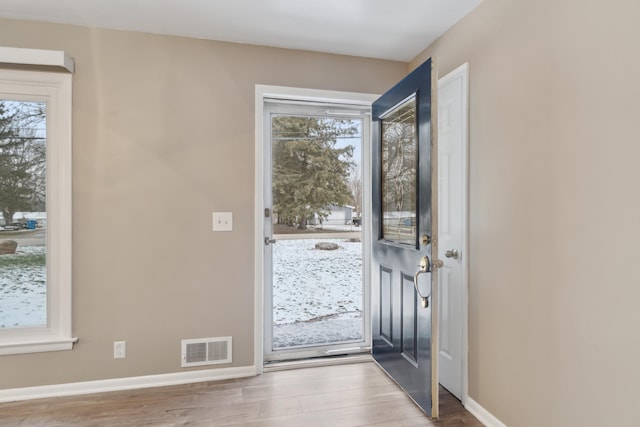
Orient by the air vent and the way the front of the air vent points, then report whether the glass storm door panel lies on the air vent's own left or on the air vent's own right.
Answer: on the air vent's own left

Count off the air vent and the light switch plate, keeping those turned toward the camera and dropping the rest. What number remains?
2

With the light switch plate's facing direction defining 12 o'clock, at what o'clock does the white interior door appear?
The white interior door is roughly at 10 o'clock from the light switch plate.

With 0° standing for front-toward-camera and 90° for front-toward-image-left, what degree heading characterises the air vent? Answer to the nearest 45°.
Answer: approximately 0°

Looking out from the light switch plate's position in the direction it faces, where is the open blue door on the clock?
The open blue door is roughly at 10 o'clock from the light switch plate.

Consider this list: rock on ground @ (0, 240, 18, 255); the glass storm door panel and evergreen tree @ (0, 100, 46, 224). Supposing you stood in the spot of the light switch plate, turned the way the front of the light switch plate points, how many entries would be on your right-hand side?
2

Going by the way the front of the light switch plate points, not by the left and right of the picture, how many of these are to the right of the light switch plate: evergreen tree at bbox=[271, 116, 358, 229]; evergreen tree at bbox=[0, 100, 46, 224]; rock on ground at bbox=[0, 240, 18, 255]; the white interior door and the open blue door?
2

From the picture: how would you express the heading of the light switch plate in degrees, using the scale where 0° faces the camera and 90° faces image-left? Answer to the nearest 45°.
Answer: approximately 0°

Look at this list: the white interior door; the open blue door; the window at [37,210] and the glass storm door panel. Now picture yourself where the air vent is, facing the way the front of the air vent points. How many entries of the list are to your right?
1

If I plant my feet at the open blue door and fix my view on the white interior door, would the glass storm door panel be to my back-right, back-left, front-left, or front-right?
back-left

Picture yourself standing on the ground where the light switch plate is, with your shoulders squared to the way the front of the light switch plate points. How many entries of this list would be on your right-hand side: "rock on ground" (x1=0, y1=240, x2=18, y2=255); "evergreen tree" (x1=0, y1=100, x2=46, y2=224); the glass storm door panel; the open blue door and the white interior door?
2

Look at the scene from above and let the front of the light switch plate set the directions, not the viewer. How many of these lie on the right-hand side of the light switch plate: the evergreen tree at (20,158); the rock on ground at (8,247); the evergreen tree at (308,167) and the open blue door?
2

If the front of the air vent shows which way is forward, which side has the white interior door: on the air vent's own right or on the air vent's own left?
on the air vent's own left
